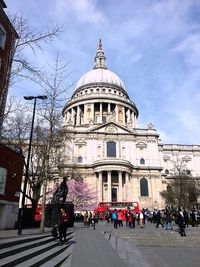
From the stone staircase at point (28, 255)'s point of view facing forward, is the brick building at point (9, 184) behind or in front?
behind

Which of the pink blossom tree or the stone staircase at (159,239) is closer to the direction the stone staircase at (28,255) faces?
the stone staircase

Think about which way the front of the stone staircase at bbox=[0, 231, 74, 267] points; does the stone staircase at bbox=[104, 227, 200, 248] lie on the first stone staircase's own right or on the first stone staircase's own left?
on the first stone staircase's own left

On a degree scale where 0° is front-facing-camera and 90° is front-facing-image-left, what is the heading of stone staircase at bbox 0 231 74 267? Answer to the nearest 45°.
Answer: approximately 315°

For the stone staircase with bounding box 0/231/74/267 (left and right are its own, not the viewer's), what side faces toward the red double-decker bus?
left
